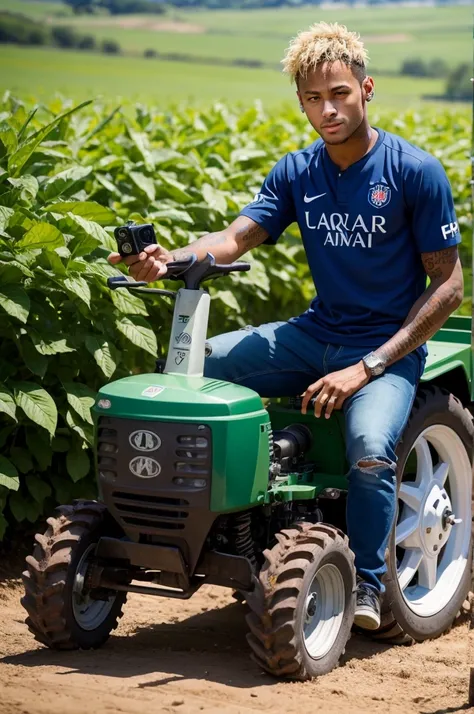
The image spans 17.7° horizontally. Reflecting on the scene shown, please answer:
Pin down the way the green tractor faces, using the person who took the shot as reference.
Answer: facing the viewer and to the left of the viewer
